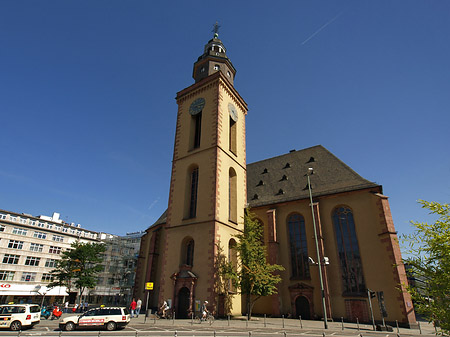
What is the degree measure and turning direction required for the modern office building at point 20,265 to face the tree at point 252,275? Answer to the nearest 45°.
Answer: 0° — it already faces it

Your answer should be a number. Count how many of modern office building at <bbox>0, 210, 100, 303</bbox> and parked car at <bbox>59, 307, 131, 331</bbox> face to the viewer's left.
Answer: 1

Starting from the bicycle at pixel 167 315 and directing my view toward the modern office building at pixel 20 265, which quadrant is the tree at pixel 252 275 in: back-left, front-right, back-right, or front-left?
back-right

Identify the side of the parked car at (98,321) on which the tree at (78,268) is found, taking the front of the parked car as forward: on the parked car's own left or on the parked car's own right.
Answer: on the parked car's own right

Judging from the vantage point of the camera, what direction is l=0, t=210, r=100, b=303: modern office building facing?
facing the viewer and to the right of the viewer

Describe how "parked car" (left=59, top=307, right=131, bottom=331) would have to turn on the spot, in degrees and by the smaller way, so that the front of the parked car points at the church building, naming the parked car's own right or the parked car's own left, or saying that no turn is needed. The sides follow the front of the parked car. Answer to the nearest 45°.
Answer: approximately 180°

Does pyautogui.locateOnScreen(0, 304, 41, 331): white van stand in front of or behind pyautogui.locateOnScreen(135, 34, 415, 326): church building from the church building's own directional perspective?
in front

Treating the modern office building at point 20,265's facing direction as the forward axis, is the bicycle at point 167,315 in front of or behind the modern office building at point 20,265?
in front

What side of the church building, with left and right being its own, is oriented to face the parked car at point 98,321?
front

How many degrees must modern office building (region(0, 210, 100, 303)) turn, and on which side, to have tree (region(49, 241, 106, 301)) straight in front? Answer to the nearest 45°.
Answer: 0° — it already faces it

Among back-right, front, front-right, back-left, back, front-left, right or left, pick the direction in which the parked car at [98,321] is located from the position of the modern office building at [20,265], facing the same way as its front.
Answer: front-right

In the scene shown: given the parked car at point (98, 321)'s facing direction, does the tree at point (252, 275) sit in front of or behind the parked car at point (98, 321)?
behind

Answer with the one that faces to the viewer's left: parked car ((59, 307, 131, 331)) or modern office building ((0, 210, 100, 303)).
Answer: the parked car

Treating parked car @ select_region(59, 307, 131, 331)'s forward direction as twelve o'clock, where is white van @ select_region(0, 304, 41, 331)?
The white van is roughly at 1 o'clock from the parked car.

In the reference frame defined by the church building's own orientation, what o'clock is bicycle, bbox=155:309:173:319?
The bicycle is roughly at 1 o'clock from the church building.

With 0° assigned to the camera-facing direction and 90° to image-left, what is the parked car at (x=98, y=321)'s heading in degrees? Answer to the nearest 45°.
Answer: approximately 90°

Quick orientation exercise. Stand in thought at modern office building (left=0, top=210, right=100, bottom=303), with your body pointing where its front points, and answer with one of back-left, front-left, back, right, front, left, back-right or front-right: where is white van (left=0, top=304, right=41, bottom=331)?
front-right
